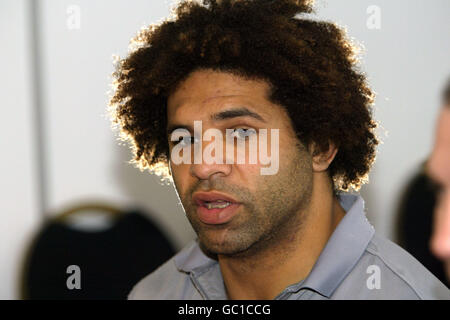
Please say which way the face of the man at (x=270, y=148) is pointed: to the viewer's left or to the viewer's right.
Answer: to the viewer's left

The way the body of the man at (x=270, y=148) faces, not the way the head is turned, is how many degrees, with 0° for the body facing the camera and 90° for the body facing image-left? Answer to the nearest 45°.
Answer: approximately 45°

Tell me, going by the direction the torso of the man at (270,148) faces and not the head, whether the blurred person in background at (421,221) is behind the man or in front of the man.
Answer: behind
